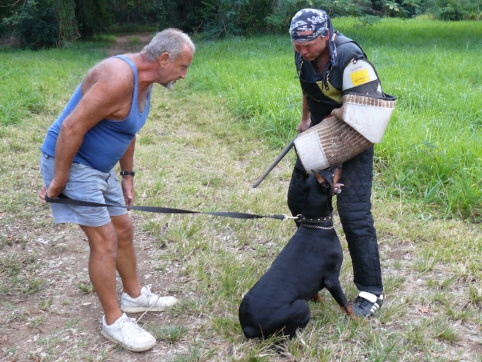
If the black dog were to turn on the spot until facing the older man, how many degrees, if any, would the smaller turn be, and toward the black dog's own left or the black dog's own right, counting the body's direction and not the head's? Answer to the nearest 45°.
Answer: approximately 135° to the black dog's own left

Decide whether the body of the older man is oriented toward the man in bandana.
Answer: yes

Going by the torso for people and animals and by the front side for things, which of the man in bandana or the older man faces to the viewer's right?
the older man

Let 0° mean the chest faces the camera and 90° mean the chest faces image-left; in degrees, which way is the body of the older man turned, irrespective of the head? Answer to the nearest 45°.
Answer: approximately 270°

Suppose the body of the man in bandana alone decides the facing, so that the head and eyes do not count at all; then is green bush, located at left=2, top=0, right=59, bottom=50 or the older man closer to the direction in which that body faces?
the older man

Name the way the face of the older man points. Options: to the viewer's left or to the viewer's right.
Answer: to the viewer's right

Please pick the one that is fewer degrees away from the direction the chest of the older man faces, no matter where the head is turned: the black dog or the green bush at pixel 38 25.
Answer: the black dog

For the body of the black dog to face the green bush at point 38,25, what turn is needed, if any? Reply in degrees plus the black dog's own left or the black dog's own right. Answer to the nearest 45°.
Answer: approximately 90° to the black dog's own left

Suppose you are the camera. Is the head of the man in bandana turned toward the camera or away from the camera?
toward the camera

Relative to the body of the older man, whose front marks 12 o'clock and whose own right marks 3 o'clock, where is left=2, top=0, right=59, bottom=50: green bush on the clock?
The green bush is roughly at 9 o'clock from the older man.

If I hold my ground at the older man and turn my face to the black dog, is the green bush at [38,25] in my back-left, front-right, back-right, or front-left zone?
back-left

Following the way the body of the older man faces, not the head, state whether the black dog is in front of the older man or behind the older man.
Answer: in front

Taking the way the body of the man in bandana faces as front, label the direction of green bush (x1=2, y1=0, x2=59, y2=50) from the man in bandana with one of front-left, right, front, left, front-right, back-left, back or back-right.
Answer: right

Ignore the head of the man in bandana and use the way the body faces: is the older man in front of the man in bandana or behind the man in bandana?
in front

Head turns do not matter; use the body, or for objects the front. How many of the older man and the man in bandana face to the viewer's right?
1
